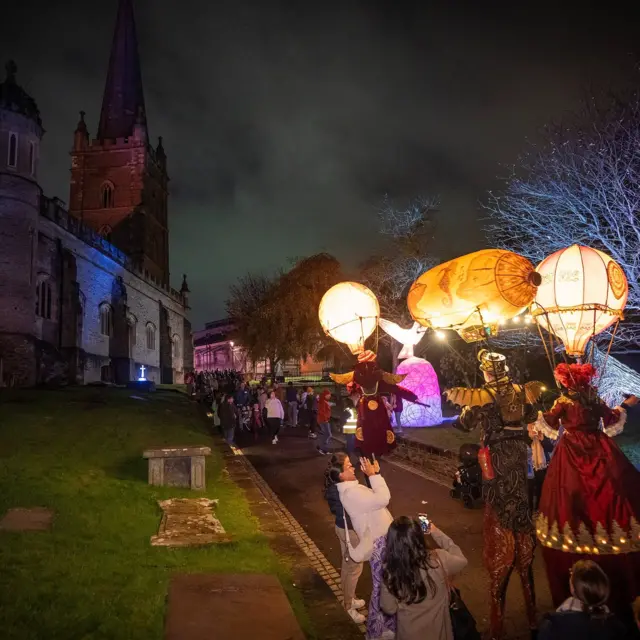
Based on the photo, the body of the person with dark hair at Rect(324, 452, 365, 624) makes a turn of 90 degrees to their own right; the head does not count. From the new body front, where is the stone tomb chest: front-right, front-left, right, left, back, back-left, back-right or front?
back-right

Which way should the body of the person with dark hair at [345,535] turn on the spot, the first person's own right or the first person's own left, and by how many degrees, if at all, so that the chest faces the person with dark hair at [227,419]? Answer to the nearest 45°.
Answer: approximately 90° to the first person's own left

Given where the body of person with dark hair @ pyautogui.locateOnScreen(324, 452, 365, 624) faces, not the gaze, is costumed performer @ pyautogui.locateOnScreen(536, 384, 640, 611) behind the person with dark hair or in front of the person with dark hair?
in front

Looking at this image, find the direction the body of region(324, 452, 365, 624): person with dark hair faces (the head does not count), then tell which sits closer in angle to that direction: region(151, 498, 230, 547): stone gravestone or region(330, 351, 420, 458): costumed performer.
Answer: the costumed performer
